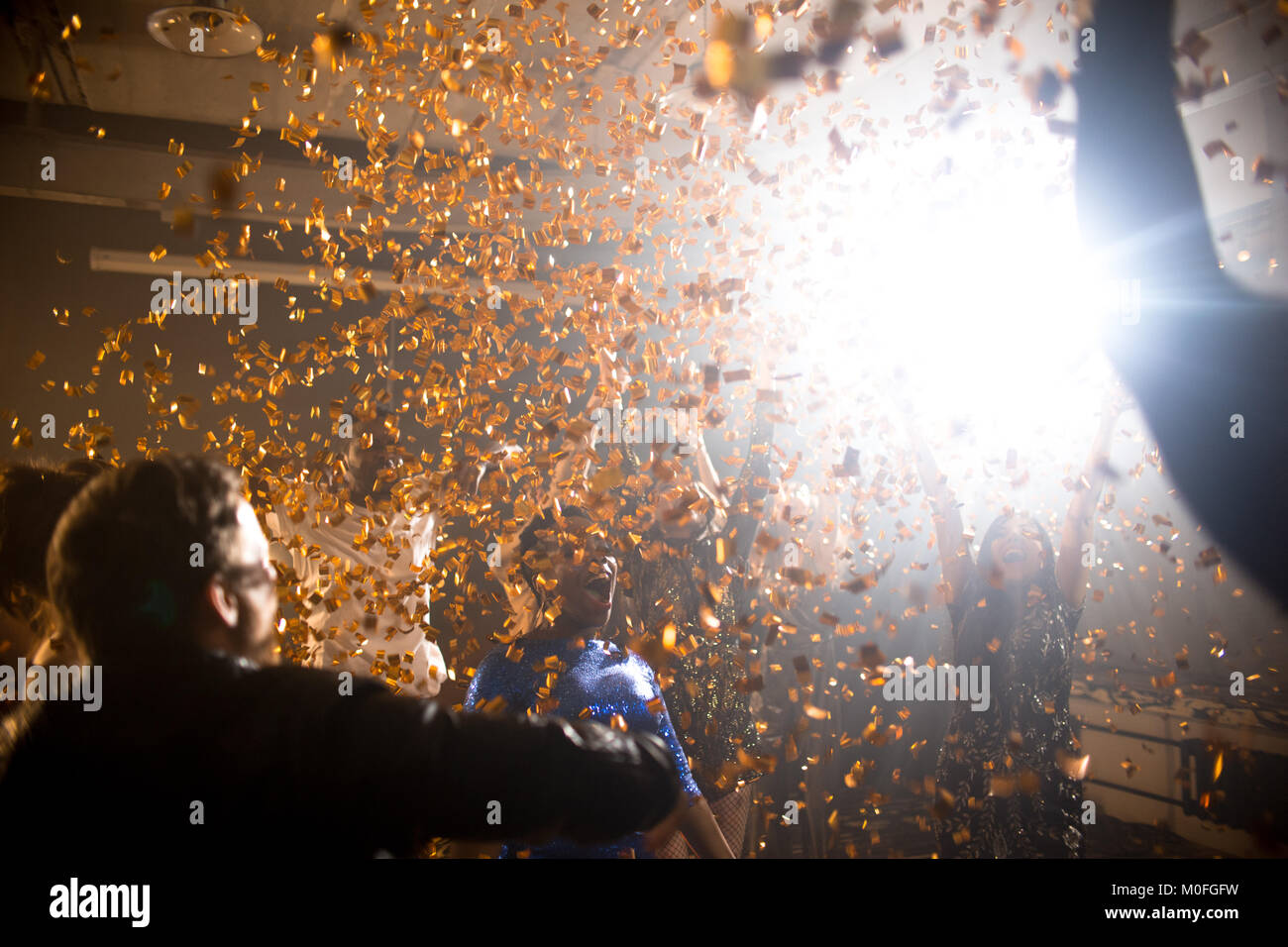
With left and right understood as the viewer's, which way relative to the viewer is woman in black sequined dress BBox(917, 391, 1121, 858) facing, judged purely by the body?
facing the viewer

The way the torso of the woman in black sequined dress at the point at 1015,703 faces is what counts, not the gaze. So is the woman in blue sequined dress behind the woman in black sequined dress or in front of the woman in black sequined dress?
in front
